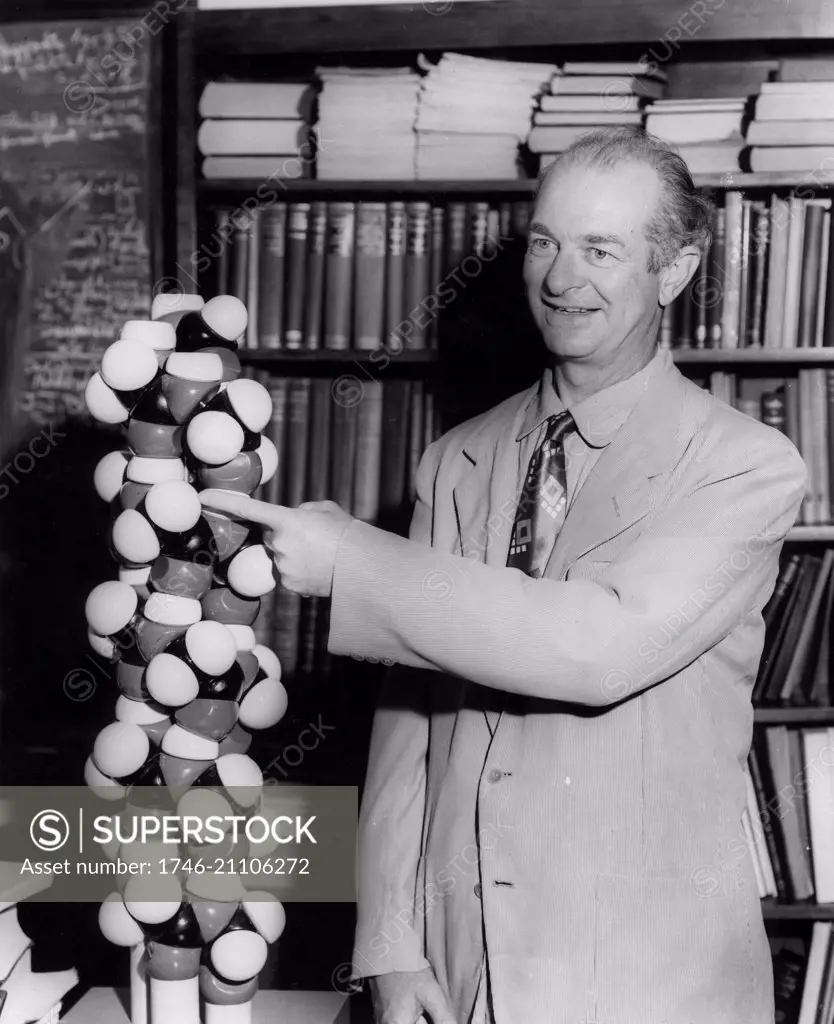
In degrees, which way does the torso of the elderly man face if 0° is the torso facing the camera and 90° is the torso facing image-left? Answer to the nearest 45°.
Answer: approximately 45°

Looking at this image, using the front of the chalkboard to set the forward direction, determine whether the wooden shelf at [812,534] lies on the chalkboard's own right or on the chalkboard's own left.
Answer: on the chalkboard's own left

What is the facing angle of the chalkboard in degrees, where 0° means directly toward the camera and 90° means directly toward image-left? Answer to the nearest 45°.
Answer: approximately 0°

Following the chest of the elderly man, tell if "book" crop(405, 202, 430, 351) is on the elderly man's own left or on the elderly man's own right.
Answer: on the elderly man's own right

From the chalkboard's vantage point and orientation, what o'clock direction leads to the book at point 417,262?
The book is roughly at 10 o'clock from the chalkboard.

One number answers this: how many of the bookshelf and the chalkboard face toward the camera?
2

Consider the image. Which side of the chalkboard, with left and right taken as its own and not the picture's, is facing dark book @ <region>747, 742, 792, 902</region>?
left
